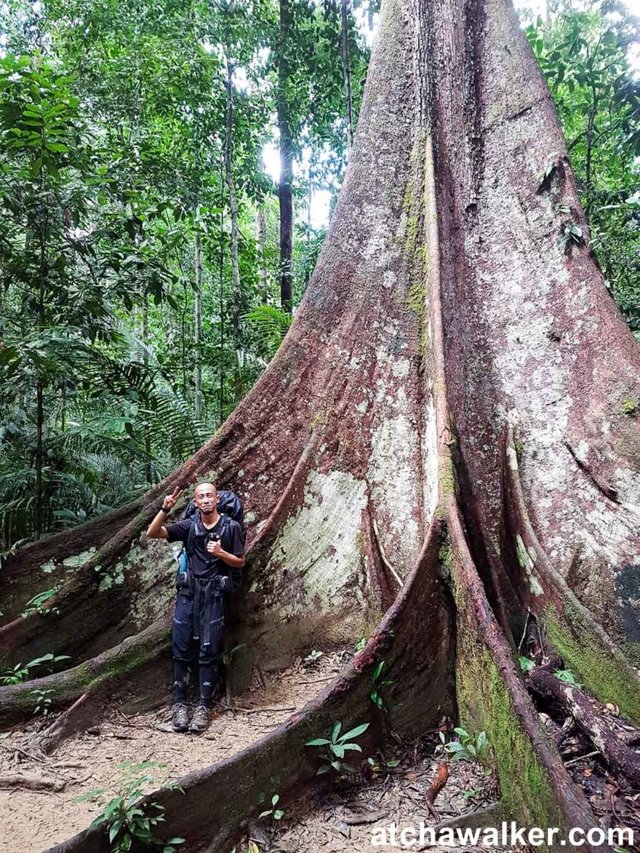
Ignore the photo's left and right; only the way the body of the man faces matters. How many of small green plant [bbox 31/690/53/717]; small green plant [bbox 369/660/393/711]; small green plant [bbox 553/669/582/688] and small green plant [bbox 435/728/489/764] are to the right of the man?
1

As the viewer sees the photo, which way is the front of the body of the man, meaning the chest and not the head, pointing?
toward the camera

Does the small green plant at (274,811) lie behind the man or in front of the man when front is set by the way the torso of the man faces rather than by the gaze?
in front

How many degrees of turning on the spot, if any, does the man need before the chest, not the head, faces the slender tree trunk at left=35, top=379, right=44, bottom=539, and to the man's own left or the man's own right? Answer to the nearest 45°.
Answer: approximately 135° to the man's own right

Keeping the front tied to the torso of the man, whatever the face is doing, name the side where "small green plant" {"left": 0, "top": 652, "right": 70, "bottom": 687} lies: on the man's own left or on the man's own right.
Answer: on the man's own right

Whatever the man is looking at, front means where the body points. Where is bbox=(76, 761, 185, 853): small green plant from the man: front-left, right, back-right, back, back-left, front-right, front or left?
front

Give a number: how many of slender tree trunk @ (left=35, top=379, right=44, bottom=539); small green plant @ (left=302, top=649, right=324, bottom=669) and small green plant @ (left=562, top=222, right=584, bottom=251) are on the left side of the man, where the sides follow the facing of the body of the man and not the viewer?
2

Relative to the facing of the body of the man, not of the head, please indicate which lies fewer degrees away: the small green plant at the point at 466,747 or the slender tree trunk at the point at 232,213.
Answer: the small green plant

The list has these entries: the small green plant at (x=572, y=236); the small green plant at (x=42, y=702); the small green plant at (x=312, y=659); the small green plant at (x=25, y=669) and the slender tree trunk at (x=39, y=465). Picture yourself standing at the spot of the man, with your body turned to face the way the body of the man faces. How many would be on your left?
2

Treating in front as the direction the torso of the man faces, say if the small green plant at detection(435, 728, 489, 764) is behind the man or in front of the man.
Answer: in front

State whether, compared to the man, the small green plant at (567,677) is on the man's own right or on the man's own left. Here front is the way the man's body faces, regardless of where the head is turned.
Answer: on the man's own left
